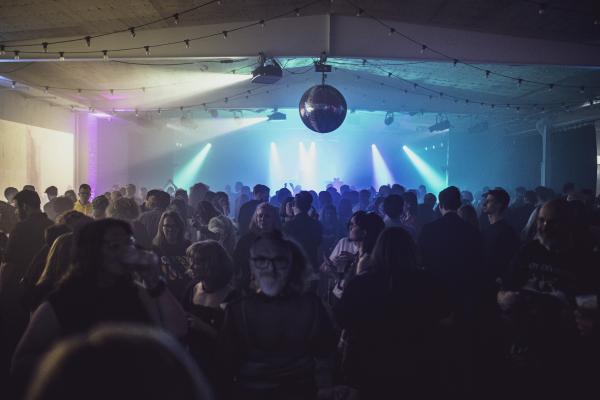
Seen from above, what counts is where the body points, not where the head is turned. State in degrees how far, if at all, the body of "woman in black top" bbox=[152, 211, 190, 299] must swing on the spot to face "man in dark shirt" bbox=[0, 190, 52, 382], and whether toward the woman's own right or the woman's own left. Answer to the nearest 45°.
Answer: approximately 90° to the woman's own right

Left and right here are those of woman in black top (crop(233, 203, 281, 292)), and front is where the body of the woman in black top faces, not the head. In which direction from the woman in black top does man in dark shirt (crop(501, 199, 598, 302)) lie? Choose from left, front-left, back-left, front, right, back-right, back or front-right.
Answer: front-left

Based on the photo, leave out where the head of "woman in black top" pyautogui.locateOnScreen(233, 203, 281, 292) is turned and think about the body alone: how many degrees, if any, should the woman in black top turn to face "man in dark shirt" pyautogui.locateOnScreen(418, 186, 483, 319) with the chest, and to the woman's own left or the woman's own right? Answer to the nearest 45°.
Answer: approximately 90° to the woman's own left

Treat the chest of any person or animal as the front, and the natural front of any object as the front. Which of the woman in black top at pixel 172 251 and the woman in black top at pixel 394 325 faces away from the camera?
the woman in black top at pixel 394 325

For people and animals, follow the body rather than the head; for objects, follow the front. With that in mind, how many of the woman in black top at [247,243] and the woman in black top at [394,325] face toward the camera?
1

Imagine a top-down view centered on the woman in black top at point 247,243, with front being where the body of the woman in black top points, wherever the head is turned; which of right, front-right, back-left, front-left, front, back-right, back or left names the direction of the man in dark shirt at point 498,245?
left

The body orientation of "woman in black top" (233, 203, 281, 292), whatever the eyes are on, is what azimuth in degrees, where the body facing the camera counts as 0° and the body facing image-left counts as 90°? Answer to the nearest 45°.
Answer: approximately 0°

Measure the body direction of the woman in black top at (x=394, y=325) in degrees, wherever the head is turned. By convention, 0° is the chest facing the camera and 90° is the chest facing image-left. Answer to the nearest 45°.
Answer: approximately 180°

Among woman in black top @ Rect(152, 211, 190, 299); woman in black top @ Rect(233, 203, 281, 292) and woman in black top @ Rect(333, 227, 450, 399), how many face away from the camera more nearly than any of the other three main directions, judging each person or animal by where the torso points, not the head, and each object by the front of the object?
1

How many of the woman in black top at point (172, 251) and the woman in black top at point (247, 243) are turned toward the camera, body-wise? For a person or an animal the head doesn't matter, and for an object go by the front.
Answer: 2

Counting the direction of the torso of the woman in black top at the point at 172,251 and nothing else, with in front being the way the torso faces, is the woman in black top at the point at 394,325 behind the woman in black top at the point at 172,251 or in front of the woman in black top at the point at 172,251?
in front

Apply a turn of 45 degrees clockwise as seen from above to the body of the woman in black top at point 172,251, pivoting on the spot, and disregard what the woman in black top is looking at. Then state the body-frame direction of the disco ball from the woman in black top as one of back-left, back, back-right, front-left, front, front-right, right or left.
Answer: back

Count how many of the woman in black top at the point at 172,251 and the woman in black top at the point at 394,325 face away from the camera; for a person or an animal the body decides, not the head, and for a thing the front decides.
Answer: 1

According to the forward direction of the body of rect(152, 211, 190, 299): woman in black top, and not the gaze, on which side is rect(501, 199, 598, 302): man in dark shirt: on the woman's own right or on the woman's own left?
on the woman's own left

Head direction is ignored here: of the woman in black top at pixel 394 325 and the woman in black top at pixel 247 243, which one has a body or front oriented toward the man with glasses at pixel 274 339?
the woman in black top at pixel 247 243
